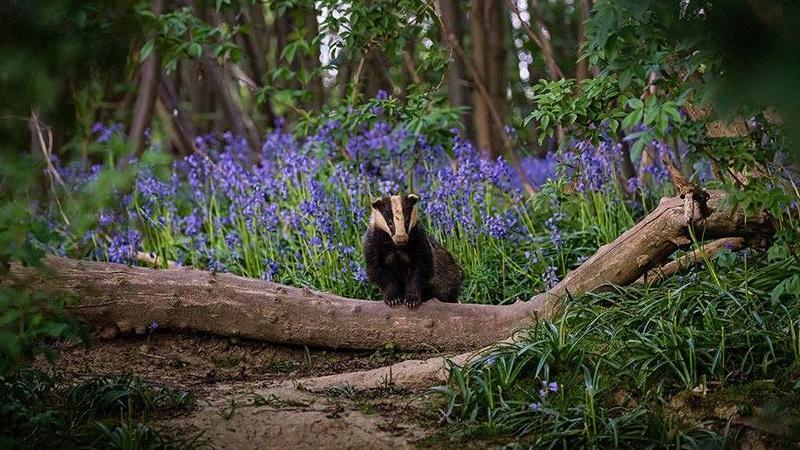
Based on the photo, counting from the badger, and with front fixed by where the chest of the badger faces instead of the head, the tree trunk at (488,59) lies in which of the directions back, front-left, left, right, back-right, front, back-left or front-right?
back-right

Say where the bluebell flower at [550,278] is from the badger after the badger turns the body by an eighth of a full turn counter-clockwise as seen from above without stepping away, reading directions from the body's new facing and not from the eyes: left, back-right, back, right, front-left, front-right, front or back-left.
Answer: left

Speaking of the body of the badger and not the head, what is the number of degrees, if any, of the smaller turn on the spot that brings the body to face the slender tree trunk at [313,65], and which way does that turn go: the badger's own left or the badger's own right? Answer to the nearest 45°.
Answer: approximately 135° to the badger's own right

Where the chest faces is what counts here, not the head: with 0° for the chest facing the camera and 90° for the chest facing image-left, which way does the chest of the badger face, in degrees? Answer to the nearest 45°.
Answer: approximately 45°

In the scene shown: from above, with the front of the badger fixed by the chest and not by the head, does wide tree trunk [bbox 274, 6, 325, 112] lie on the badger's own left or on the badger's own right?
on the badger's own right

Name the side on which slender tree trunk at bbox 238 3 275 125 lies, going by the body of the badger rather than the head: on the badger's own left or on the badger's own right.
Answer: on the badger's own right
